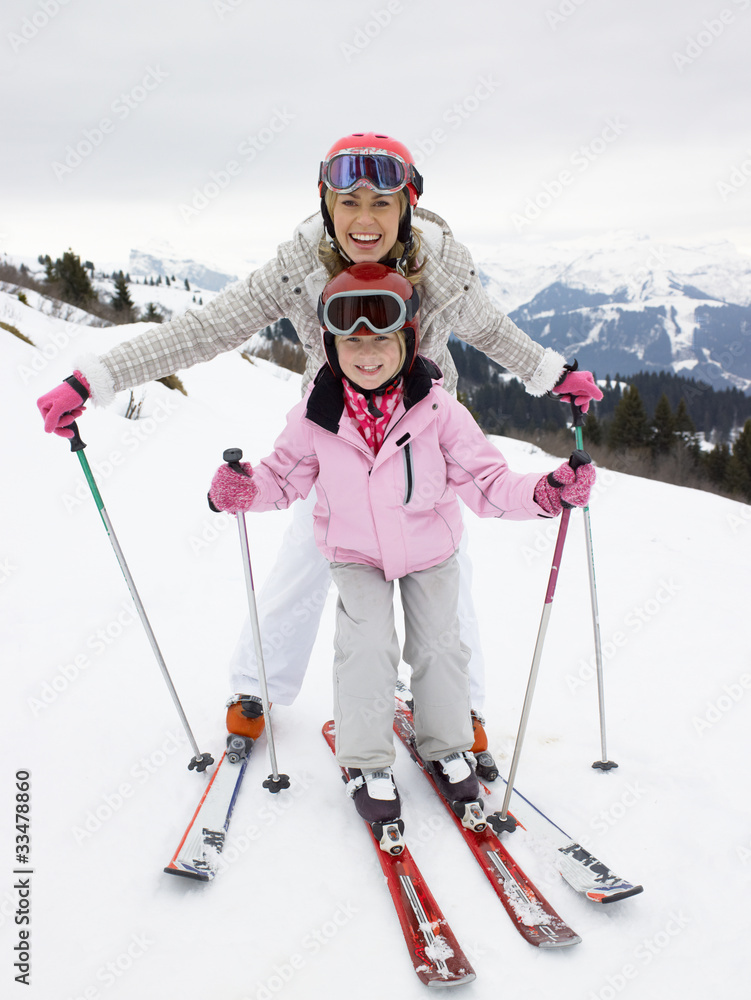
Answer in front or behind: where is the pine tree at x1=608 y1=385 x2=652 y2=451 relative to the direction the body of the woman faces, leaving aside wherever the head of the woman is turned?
behind

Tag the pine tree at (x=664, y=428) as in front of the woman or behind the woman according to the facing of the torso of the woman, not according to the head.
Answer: behind

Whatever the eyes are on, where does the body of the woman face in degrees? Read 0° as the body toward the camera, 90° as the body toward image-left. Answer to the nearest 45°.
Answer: approximately 0°

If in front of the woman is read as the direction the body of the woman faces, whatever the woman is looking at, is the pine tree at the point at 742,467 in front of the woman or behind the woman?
behind

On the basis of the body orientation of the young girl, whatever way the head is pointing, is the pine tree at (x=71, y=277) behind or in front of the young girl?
behind
